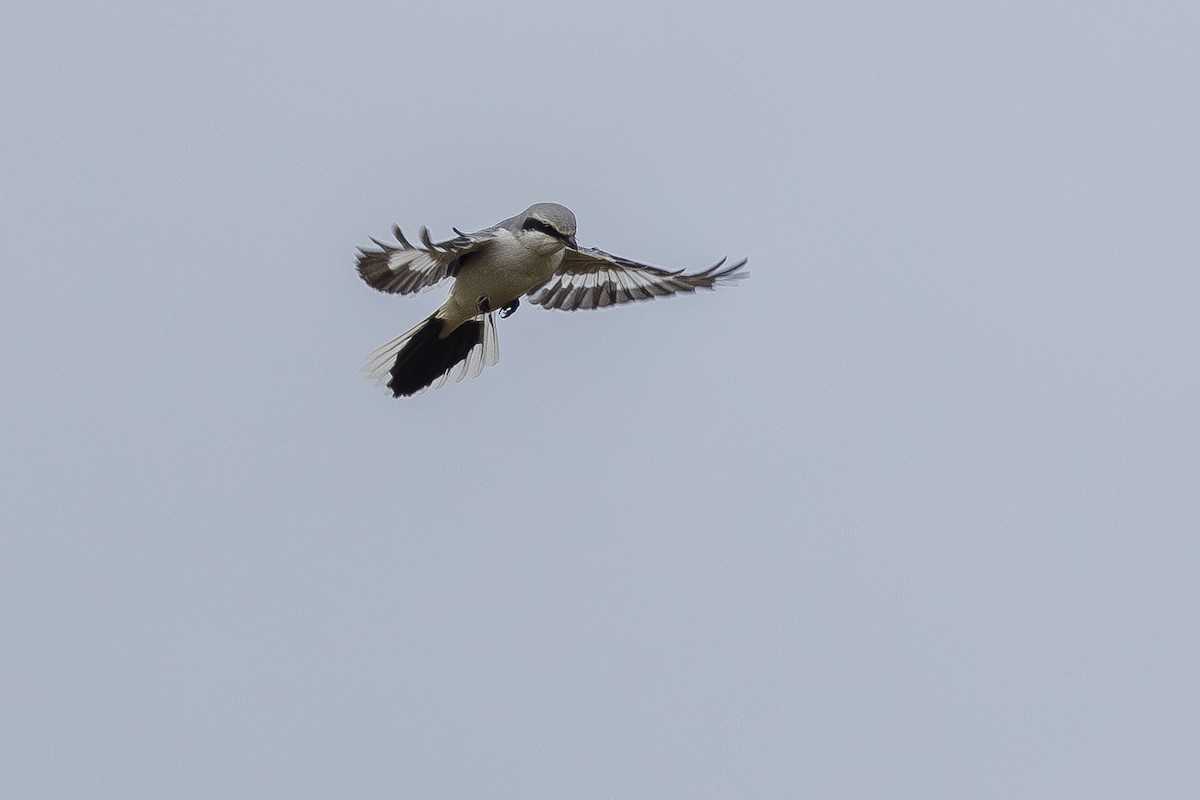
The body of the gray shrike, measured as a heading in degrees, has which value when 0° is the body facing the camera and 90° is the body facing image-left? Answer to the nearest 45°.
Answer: approximately 315°
